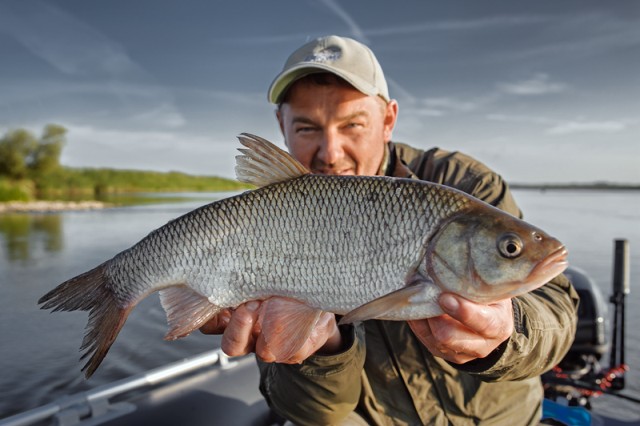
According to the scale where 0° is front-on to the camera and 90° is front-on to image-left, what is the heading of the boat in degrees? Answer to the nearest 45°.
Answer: approximately 45°

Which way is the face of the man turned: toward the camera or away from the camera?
toward the camera

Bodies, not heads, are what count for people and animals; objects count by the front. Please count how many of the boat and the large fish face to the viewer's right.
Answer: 1

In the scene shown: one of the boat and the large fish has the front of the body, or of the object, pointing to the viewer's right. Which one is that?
the large fish

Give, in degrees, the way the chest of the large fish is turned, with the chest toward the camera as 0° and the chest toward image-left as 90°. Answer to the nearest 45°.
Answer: approximately 270°
